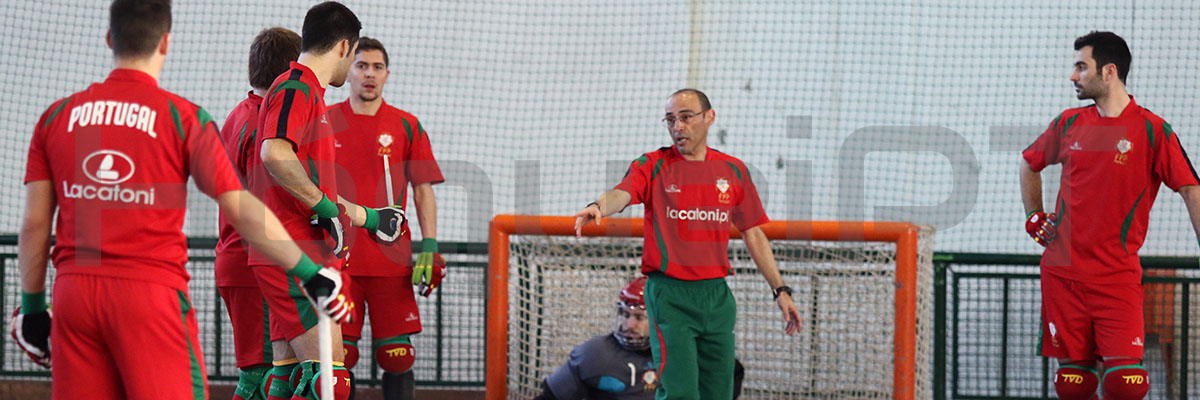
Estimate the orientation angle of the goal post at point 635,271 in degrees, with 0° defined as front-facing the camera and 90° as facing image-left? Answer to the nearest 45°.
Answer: approximately 0°

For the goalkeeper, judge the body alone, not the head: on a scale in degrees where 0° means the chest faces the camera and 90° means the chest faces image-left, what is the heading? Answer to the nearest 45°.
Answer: approximately 0°

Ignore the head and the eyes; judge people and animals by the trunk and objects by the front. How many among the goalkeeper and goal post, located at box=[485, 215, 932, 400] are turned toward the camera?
2
